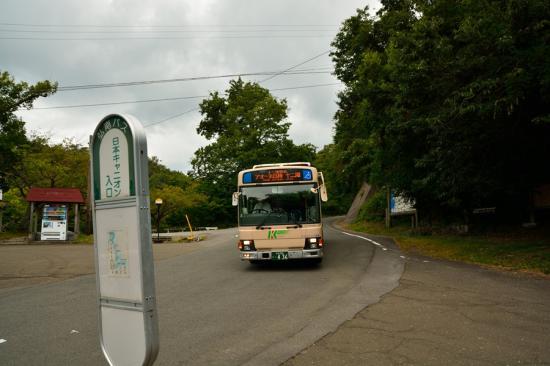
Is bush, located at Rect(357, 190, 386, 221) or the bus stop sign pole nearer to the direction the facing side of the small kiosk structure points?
the bus stop sign pole

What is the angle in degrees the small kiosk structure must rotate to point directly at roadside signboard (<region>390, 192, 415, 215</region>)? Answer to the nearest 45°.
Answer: approximately 90° to its left

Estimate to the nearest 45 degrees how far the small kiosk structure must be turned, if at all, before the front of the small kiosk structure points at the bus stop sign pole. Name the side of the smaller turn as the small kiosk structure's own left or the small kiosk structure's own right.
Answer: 0° — it already faces it

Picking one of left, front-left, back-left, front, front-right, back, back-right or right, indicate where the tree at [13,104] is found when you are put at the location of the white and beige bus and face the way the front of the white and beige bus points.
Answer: back-right

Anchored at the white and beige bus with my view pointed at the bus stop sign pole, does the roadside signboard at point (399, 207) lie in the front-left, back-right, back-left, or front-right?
back-left

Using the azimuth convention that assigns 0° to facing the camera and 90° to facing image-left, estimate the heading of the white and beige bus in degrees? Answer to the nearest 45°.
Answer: approximately 0°

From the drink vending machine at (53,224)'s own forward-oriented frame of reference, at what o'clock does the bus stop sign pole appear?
The bus stop sign pole is roughly at 12 o'clock from the drink vending machine.

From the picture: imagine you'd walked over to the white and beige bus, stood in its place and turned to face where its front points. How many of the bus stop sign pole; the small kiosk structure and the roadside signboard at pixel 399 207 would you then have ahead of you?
1
